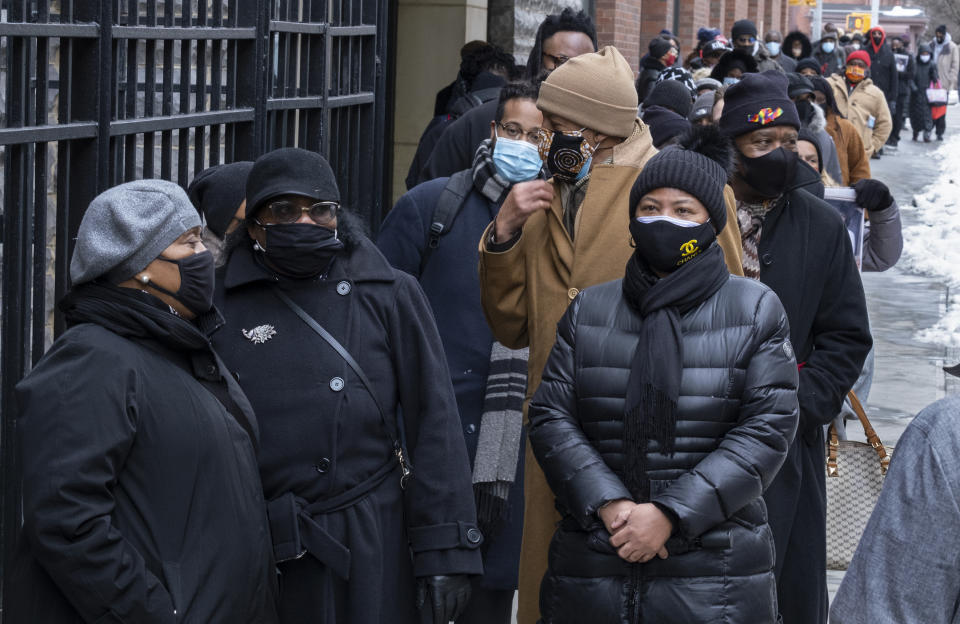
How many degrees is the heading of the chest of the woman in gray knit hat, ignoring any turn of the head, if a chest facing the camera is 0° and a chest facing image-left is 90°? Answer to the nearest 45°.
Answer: approximately 270°

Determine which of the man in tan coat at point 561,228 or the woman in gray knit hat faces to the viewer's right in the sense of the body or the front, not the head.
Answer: the woman in gray knit hat

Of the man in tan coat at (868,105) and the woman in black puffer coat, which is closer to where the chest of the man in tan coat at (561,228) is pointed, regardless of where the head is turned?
the woman in black puffer coat

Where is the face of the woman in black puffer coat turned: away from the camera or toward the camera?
toward the camera

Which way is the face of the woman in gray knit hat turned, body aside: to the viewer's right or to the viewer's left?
to the viewer's right

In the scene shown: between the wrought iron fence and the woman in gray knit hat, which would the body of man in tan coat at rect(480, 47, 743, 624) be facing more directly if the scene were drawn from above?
the woman in gray knit hat

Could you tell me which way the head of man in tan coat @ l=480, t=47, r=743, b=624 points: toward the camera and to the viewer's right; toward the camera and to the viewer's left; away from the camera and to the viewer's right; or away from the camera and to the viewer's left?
toward the camera and to the viewer's left

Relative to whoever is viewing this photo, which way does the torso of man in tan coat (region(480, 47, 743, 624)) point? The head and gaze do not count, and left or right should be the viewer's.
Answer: facing the viewer and to the left of the viewer

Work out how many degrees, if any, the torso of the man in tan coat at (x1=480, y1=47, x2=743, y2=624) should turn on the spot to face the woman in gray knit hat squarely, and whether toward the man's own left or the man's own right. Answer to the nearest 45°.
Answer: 0° — they already face them

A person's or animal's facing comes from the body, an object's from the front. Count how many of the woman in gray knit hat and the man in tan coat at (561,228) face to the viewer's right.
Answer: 1

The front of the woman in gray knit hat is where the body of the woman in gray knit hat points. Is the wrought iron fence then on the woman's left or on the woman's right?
on the woman's left
